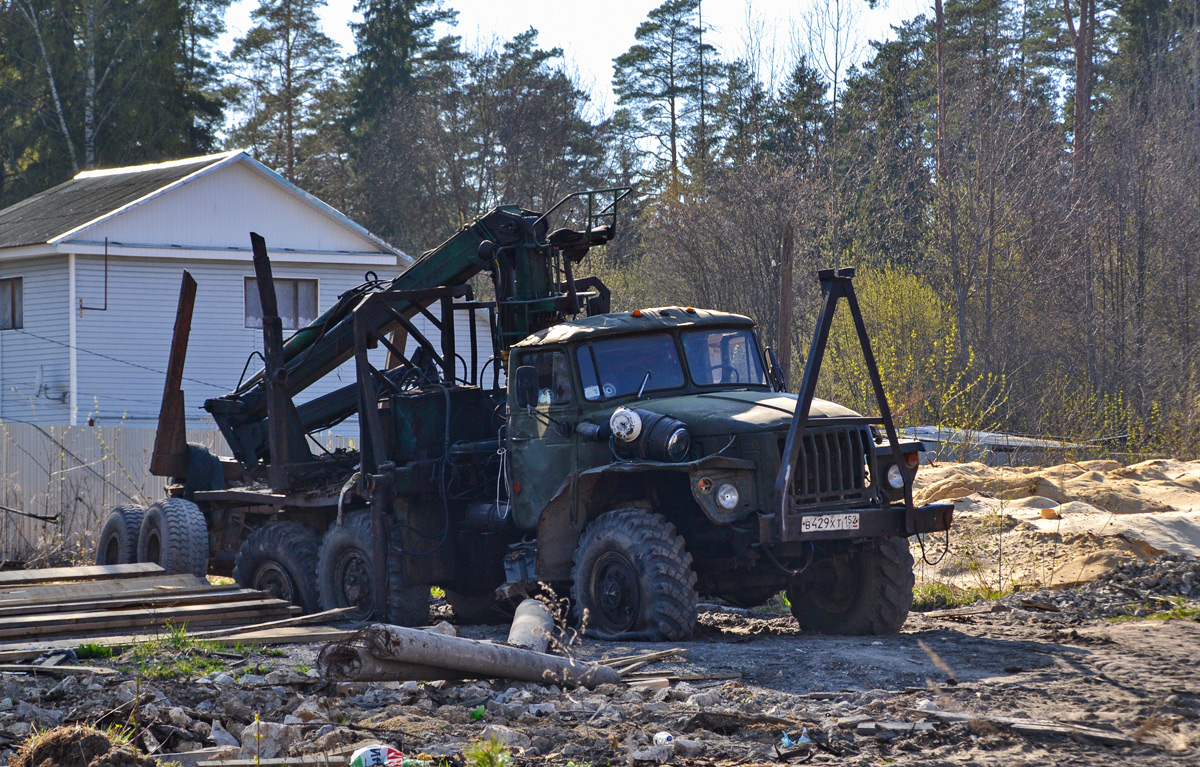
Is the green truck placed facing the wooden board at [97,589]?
no

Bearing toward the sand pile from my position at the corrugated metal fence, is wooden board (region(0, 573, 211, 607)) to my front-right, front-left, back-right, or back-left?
front-right

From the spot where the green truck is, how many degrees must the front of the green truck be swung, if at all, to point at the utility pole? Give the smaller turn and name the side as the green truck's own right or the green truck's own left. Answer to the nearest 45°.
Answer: approximately 90° to the green truck's own left

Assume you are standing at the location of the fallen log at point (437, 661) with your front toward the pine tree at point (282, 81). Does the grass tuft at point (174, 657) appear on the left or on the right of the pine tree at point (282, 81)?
left

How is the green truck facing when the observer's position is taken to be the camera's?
facing the viewer and to the right of the viewer

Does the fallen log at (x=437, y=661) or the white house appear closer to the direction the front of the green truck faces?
the fallen log

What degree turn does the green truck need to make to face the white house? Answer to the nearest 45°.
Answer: approximately 180°

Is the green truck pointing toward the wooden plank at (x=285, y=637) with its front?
no

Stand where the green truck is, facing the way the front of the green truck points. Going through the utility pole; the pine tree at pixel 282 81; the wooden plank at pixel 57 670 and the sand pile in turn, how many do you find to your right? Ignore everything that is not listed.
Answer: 1

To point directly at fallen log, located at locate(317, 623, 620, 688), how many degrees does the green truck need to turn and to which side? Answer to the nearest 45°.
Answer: approximately 45° to its right

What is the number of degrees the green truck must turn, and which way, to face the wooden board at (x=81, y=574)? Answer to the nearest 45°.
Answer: approximately 180°

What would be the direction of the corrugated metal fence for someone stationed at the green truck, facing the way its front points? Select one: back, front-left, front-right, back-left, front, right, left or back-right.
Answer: back

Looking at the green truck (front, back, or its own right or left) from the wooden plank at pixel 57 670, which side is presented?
right

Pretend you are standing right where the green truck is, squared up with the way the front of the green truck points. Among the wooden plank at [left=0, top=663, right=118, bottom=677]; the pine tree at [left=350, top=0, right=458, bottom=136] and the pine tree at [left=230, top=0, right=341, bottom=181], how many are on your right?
1

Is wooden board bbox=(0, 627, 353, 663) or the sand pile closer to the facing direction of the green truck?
the sand pile

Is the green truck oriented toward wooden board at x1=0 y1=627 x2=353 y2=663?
no

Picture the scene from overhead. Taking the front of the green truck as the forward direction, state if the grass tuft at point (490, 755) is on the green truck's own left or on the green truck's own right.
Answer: on the green truck's own right

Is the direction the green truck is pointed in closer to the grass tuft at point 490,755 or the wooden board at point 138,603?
the grass tuft
